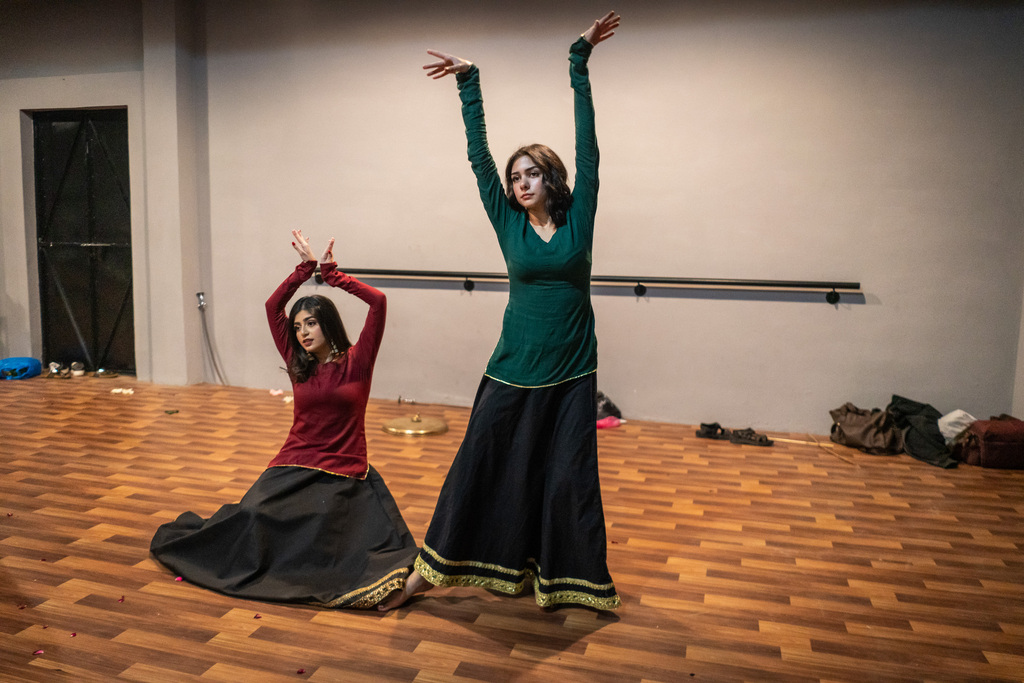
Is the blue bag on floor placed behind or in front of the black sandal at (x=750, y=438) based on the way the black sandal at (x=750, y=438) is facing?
behind

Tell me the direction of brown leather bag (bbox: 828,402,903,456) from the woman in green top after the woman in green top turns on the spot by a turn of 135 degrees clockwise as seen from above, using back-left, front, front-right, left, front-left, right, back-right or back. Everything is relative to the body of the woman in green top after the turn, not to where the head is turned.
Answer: right

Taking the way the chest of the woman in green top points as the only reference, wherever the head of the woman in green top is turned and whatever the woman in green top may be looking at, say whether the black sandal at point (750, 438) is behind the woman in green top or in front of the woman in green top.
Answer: behind

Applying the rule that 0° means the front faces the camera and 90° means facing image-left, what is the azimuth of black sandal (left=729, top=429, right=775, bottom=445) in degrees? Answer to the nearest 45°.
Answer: approximately 270°

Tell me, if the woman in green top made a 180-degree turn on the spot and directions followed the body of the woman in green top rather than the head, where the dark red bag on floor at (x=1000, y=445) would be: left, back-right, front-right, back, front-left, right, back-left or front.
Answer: front-right

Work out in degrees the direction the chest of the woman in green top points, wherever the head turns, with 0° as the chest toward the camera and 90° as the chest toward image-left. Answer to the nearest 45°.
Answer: approximately 0°

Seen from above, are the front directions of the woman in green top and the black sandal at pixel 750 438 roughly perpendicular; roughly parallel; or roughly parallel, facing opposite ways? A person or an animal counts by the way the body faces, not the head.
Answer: roughly perpendicular

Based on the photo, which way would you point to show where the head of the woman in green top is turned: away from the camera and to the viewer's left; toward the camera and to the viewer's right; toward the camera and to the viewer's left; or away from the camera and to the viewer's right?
toward the camera and to the viewer's left

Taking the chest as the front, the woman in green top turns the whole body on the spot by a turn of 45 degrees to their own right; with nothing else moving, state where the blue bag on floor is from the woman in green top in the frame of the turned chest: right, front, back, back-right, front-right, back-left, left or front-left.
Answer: right

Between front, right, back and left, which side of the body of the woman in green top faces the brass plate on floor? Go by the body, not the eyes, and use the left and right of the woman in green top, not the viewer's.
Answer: back

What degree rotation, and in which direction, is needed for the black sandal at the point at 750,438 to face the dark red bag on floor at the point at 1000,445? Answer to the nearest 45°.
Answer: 0° — it already faces it

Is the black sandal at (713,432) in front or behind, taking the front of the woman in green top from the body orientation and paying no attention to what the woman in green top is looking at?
behind
